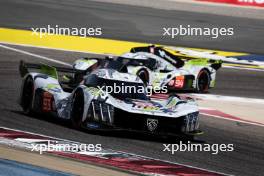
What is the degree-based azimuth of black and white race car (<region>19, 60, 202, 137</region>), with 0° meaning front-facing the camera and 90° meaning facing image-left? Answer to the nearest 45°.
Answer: approximately 315°

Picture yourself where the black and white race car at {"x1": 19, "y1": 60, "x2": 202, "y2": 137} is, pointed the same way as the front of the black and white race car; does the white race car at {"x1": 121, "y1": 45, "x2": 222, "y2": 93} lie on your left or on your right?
on your left
